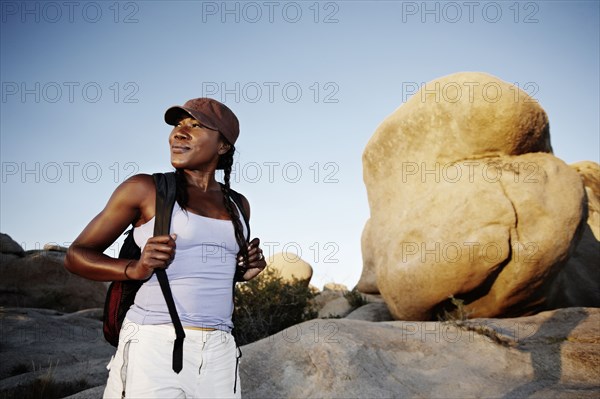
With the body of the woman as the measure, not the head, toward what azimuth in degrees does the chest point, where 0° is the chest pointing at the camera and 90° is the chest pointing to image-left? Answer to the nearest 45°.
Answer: approximately 315°

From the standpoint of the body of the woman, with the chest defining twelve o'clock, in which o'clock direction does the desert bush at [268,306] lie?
The desert bush is roughly at 8 o'clock from the woman.

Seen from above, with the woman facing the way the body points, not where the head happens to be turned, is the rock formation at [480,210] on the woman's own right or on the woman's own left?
on the woman's own left

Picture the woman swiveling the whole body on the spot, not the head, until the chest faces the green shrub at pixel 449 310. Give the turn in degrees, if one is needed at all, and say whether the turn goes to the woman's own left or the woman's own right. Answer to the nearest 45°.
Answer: approximately 90° to the woman's own left
